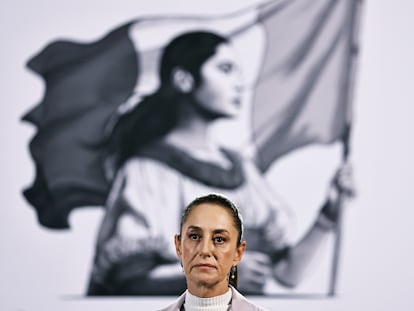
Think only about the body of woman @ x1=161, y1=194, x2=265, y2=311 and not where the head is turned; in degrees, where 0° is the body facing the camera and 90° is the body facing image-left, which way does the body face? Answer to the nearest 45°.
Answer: approximately 0°
